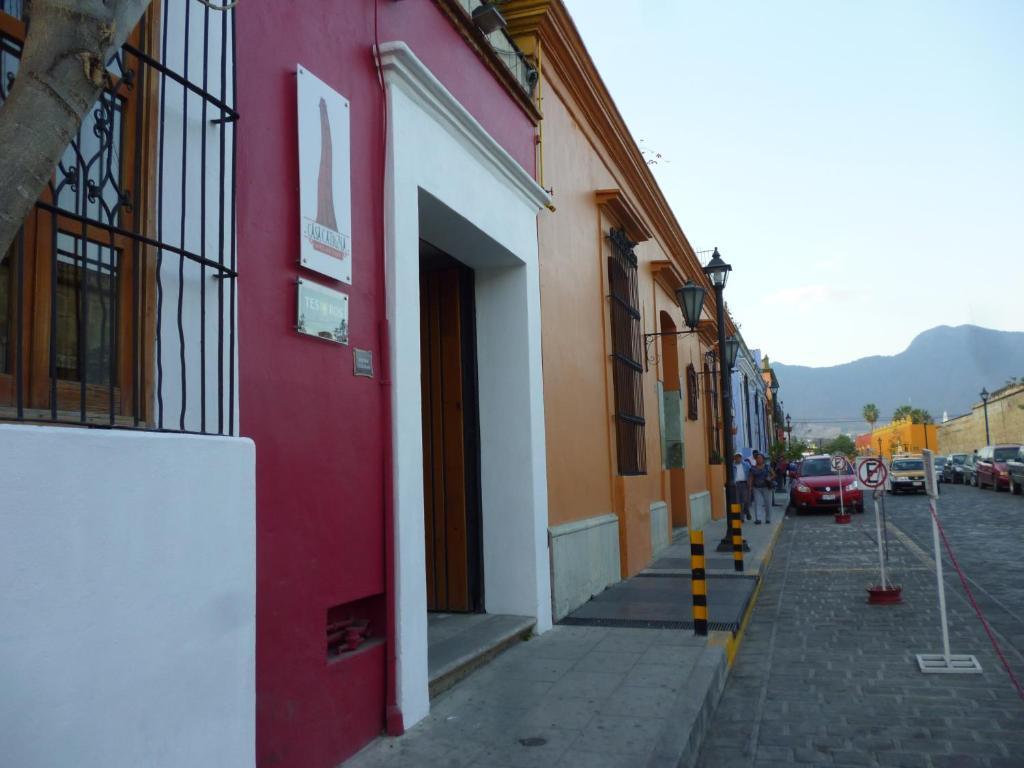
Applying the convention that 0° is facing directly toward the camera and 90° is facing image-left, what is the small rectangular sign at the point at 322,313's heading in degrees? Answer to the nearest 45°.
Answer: approximately 315°

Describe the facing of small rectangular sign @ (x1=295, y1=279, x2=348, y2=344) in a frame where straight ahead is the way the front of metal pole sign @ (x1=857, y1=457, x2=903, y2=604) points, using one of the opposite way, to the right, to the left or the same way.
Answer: to the left

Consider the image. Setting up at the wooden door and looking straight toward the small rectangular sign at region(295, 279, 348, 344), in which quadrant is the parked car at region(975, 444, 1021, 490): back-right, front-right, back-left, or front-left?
back-left

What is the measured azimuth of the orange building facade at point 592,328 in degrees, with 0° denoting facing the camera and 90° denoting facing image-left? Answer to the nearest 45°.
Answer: approximately 270°

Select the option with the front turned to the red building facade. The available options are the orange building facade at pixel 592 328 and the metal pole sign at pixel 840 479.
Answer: the metal pole sign

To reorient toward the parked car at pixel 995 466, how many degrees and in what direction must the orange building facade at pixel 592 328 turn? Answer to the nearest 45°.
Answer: approximately 45° to its left

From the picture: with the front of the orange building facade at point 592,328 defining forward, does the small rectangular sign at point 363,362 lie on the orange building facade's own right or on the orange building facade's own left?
on the orange building facade's own right

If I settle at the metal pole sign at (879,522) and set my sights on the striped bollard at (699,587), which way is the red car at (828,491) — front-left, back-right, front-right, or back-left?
back-right

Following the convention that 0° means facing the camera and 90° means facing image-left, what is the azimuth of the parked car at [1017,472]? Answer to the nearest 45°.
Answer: approximately 0°

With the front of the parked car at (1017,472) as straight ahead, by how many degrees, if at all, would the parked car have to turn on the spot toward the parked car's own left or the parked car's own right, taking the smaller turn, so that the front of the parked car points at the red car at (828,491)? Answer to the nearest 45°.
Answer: approximately 45° to the parked car's own right

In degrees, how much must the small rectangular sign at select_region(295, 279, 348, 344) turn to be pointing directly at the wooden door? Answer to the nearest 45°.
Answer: approximately 135° to its left

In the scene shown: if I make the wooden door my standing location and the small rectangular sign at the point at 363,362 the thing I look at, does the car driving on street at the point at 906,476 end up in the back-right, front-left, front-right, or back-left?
back-left
